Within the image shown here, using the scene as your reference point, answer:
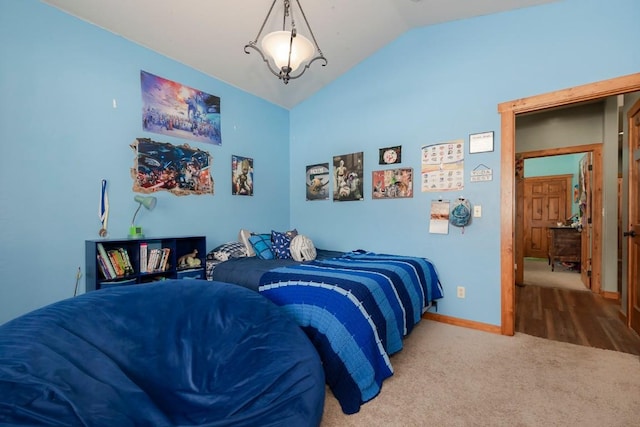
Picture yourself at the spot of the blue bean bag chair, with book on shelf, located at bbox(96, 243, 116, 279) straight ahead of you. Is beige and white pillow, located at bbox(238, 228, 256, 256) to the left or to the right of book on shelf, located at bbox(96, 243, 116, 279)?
right

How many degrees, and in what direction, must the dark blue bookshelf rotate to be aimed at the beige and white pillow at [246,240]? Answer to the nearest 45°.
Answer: approximately 45° to its left

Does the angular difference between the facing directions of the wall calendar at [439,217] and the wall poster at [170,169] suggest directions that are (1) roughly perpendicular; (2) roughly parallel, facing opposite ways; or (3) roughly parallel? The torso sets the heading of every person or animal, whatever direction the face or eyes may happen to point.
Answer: roughly perpendicular

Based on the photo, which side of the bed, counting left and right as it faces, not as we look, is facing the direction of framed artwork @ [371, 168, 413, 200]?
left
